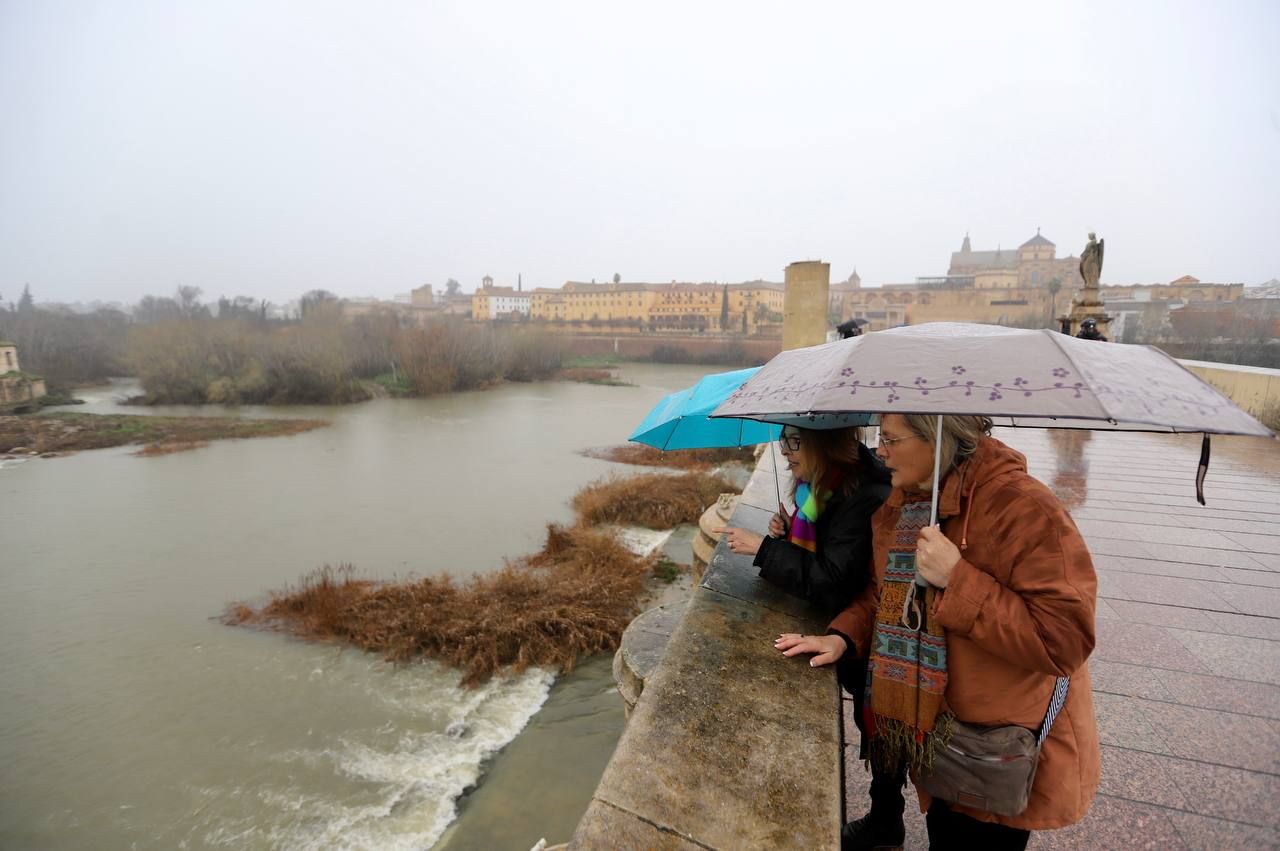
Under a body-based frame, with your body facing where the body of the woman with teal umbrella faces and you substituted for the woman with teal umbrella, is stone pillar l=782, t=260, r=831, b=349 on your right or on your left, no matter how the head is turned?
on your right

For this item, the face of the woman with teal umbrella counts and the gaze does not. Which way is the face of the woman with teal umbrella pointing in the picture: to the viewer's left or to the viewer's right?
to the viewer's left

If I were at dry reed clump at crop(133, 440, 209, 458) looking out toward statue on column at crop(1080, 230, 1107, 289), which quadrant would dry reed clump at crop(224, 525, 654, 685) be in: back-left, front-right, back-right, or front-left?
front-right

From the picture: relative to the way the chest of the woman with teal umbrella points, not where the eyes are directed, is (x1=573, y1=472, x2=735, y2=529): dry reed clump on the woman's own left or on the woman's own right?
on the woman's own right

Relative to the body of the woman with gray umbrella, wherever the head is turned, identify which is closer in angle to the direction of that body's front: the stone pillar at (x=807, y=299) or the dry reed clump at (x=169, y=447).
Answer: the dry reed clump

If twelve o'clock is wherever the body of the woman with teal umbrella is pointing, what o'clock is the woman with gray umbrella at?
The woman with gray umbrella is roughly at 8 o'clock from the woman with teal umbrella.

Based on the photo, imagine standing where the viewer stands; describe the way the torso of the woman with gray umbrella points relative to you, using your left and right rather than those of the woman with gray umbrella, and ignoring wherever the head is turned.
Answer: facing the viewer and to the left of the viewer

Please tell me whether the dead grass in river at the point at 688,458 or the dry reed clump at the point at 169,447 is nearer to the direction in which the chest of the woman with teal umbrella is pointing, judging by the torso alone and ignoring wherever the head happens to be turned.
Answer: the dry reed clump

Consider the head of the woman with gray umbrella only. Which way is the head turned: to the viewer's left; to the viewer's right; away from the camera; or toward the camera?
to the viewer's left

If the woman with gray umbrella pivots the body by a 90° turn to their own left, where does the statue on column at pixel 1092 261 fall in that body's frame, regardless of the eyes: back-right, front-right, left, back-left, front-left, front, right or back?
back-left

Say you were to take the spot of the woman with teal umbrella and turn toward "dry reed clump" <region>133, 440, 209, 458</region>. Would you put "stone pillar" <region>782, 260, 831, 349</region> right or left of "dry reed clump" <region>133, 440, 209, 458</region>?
right

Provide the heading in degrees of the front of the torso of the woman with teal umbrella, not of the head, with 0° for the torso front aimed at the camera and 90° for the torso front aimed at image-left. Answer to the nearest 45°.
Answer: approximately 90°

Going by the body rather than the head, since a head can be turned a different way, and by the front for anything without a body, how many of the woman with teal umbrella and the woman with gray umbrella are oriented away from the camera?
0

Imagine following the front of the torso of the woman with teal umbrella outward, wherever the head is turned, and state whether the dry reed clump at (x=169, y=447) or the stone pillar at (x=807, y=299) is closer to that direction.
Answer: the dry reed clump

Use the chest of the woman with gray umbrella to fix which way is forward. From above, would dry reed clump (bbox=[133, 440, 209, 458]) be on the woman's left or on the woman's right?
on the woman's right
